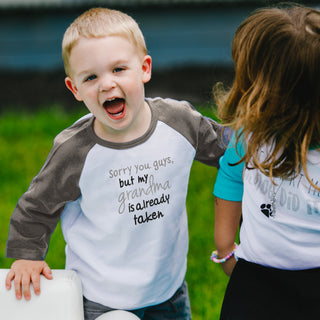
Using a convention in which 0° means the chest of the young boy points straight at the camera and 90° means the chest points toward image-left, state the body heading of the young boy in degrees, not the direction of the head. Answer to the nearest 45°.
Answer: approximately 0°
